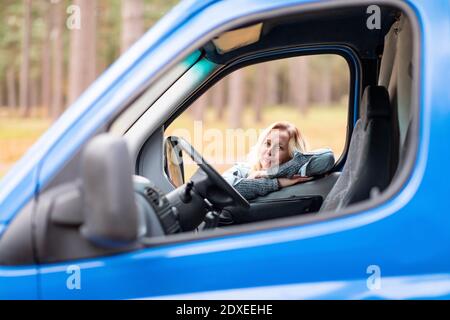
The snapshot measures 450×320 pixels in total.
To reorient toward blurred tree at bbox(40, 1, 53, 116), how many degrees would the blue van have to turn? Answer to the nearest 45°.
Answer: approximately 90° to its right

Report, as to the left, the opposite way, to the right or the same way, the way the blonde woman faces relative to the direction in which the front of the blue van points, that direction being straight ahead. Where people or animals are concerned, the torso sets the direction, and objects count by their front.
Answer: to the left

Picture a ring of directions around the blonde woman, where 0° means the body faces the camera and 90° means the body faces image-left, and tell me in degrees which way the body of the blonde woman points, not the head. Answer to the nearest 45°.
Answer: approximately 0°

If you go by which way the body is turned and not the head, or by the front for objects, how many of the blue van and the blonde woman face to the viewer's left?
1

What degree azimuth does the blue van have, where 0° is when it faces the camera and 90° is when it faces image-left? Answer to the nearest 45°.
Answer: approximately 90°

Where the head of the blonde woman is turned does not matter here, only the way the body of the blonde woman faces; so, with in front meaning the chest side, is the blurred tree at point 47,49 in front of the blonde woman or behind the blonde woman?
behind
